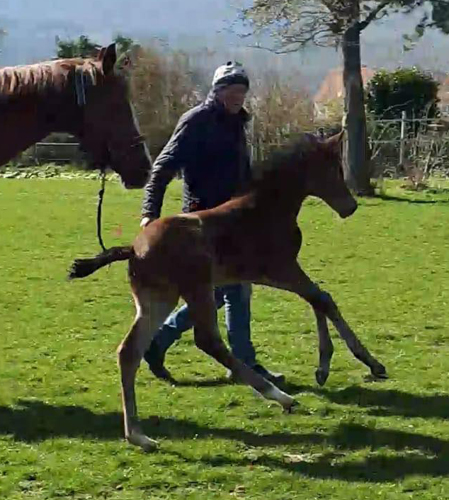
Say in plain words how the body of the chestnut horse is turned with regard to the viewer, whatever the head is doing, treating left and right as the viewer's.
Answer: facing to the right of the viewer

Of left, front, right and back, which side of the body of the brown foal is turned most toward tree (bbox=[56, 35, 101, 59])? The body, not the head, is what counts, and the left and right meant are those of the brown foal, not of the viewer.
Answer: left

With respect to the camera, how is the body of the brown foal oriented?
to the viewer's right

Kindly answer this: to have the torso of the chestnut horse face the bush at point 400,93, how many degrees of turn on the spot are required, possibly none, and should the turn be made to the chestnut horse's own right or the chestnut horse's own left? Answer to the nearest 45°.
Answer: approximately 45° to the chestnut horse's own left

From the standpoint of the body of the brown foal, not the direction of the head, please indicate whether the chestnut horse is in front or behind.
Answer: behind

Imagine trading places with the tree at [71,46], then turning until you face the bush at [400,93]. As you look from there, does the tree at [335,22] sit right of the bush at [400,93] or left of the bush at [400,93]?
right

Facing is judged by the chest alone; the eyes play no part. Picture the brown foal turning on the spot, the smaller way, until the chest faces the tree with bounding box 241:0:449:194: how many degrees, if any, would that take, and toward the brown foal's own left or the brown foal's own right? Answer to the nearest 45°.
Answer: approximately 90° to the brown foal's own left

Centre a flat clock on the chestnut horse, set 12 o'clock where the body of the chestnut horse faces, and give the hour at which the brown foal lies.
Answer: The brown foal is roughly at 1 o'clock from the chestnut horse.

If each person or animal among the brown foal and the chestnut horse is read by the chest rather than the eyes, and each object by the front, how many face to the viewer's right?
2

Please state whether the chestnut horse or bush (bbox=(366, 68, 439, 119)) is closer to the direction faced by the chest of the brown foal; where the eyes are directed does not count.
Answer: the bush
